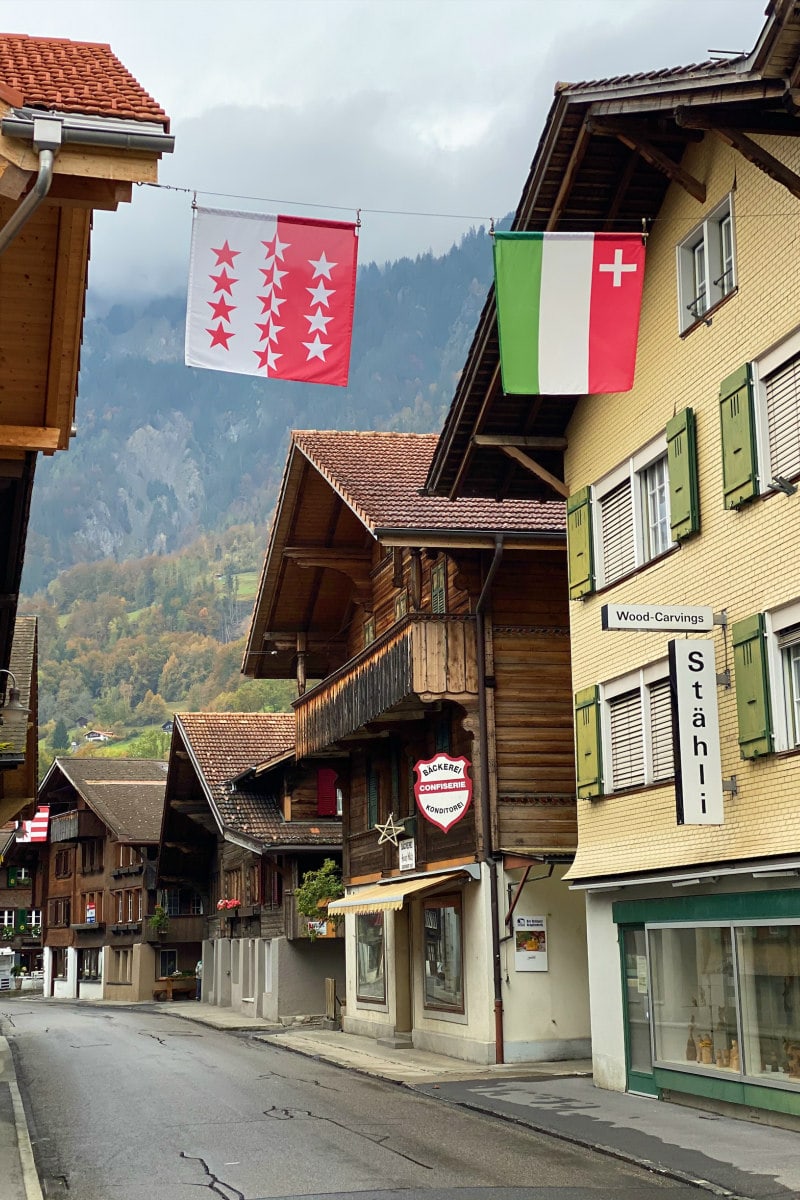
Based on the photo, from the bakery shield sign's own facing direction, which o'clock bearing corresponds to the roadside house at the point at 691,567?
The roadside house is roughly at 11 o'clock from the bakery shield sign.

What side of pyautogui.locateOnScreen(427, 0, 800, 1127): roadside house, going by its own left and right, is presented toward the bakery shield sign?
right

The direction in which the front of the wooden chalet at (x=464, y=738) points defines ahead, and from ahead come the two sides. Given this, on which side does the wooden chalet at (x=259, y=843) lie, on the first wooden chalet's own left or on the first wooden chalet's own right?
on the first wooden chalet's own right

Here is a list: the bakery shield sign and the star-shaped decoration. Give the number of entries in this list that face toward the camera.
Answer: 2

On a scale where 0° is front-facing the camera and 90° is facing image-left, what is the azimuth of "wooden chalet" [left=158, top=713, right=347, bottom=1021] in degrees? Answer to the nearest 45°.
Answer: approximately 45°

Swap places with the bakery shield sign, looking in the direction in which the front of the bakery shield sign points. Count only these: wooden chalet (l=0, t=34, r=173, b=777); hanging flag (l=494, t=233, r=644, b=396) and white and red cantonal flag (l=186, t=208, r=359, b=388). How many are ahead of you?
3

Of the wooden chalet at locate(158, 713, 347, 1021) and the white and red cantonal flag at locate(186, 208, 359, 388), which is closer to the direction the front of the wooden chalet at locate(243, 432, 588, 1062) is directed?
the white and red cantonal flag
